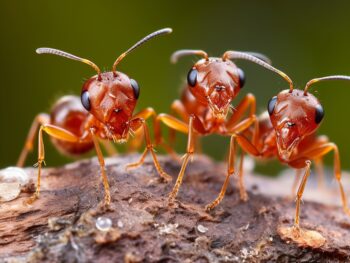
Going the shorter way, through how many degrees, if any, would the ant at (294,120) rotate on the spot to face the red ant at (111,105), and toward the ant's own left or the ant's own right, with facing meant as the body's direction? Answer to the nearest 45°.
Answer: approximately 90° to the ant's own right

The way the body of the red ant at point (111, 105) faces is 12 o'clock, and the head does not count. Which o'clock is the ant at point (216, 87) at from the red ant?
The ant is roughly at 10 o'clock from the red ant.

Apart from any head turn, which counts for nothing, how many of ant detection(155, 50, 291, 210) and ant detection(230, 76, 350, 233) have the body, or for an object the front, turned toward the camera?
2

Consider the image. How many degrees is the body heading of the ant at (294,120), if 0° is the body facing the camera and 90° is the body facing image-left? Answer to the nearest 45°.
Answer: approximately 0°

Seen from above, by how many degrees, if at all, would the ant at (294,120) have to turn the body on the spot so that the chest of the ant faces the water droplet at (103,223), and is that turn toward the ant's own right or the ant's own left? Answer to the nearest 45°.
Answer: approximately 45° to the ant's own right

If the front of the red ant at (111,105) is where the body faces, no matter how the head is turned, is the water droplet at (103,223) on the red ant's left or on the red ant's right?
on the red ant's right

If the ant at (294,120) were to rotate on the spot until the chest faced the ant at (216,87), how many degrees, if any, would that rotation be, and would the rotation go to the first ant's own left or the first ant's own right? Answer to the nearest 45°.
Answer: approximately 90° to the first ant's own right

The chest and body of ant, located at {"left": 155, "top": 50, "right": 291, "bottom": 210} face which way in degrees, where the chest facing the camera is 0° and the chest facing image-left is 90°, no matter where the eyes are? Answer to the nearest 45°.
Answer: approximately 0°
